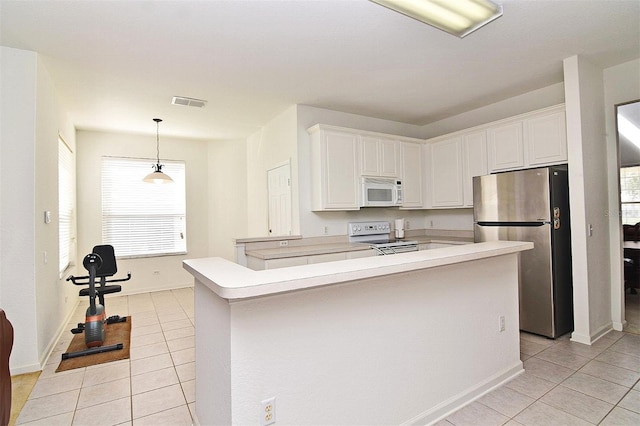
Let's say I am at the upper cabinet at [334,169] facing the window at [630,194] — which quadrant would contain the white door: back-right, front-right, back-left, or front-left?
back-left

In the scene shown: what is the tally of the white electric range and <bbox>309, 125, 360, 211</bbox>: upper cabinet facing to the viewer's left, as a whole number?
0

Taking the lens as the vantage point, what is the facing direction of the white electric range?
facing the viewer and to the right of the viewer

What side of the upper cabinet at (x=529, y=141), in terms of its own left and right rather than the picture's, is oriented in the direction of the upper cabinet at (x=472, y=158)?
right

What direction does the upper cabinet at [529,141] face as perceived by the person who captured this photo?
facing the viewer and to the left of the viewer

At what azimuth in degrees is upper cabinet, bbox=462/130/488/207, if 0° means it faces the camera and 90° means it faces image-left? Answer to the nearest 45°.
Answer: approximately 45°

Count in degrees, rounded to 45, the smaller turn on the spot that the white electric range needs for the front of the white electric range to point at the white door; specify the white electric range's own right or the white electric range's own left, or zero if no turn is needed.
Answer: approximately 135° to the white electric range's own right

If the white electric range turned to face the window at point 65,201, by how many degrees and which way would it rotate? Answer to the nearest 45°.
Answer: approximately 135° to its right

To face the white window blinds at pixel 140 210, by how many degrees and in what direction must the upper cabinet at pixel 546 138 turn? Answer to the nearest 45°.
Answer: approximately 45° to its right

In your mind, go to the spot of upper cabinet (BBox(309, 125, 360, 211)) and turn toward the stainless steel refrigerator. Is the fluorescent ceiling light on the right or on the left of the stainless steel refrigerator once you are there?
right
